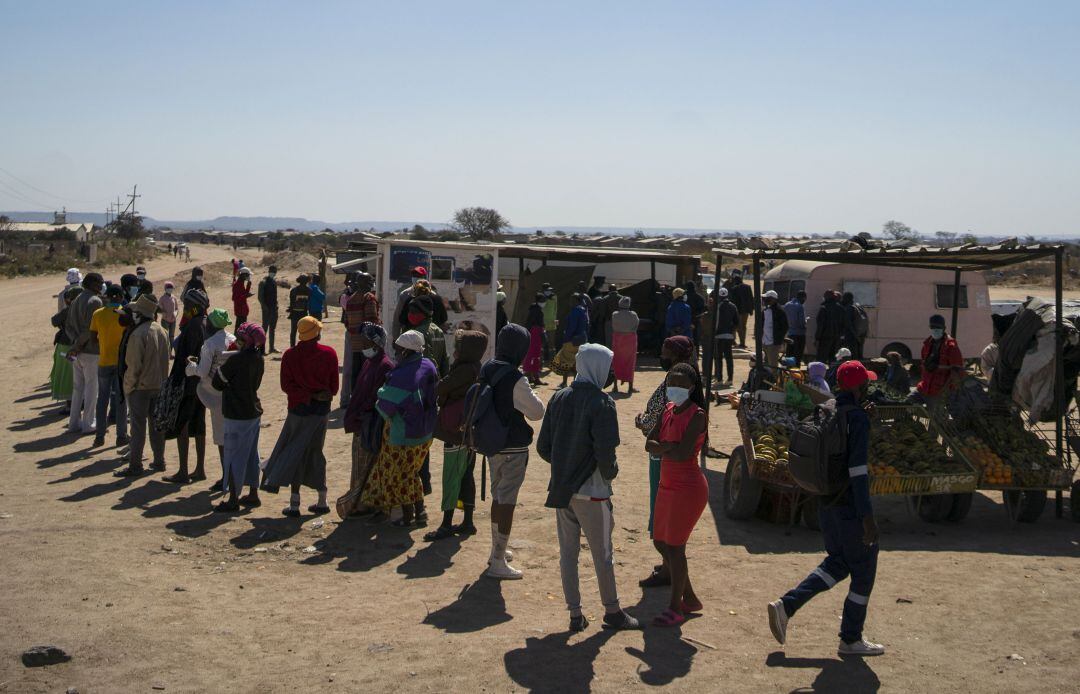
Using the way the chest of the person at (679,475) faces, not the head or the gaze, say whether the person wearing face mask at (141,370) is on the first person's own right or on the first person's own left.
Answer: on the first person's own right

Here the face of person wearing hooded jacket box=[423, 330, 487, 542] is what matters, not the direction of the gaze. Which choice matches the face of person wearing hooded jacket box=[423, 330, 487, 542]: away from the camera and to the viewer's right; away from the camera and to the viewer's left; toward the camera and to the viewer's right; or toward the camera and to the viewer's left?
away from the camera and to the viewer's left

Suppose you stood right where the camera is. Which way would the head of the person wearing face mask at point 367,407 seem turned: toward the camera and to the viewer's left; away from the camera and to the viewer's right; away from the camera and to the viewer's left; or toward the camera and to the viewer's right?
toward the camera and to the viewer's left

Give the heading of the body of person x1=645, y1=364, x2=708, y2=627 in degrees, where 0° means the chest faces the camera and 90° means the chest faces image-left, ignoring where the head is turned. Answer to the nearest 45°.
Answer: approximately 45°

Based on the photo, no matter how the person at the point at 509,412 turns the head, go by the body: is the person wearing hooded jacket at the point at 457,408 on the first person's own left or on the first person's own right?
on the first person's own left

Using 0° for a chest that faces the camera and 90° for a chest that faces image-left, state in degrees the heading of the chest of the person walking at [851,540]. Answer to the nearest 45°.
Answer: approximately 270°

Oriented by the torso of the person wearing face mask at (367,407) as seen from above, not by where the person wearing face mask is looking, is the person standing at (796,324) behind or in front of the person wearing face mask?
behind

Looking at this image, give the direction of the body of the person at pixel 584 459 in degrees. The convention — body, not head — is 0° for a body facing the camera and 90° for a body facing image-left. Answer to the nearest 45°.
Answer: approximately 225°
